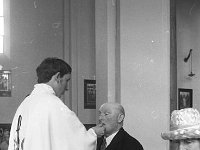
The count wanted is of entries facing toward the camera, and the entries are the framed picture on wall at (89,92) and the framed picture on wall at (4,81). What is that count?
2

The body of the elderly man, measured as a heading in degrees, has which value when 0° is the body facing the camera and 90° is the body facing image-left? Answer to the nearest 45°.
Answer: approximately 45°

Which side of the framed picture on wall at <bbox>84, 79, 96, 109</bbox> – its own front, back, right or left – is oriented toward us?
front

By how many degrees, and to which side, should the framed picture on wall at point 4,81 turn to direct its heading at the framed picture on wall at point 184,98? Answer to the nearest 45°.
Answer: approximately 90° to its left

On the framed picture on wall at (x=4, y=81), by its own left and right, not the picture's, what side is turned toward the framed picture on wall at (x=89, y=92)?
left

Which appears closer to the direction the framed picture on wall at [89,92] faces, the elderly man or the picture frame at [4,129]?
the elderly man

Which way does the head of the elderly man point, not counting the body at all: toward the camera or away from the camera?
toward the camera

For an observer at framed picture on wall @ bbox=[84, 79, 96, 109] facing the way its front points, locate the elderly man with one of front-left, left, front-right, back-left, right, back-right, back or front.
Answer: front

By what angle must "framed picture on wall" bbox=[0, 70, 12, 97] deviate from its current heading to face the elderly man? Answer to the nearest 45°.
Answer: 0° — it already faces them

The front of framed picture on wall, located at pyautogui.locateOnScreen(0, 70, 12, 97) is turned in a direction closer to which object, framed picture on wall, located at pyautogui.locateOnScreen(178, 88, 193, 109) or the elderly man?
the elderly man
